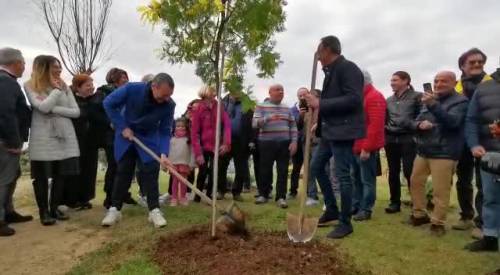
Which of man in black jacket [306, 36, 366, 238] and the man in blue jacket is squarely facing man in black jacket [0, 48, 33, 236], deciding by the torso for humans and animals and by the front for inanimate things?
man in black jacket [306, 36, 366, 238]

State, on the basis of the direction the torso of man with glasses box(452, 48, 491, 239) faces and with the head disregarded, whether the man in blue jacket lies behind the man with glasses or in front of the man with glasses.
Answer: in front

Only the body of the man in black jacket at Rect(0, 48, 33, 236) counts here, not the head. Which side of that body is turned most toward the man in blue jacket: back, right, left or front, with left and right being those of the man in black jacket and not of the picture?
front

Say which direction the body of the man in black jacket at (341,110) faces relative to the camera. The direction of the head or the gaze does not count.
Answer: to the viewer's left

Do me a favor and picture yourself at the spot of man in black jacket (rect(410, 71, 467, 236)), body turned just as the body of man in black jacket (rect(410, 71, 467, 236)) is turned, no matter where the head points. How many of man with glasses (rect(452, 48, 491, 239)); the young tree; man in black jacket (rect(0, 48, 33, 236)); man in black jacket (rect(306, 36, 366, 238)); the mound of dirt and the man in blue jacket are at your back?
1

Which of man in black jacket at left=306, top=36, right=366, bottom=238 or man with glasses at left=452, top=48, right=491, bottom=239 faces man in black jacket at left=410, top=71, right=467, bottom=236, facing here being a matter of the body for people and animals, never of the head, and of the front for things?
the man with glasses

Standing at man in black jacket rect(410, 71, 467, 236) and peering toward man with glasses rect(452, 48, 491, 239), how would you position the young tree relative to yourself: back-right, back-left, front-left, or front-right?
back-left

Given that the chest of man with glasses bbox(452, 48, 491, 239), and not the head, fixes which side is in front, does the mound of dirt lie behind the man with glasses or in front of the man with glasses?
in front

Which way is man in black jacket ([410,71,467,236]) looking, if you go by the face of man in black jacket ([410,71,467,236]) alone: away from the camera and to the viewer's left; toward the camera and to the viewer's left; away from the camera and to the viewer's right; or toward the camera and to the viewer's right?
toward the camera and to the viewer's left

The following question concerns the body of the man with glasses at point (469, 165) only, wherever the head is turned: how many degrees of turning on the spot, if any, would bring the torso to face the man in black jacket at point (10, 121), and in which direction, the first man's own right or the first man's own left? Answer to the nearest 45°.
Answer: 0° — they already face them

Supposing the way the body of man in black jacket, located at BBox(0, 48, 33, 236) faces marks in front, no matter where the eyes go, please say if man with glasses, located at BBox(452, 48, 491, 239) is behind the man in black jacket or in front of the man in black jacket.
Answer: in front

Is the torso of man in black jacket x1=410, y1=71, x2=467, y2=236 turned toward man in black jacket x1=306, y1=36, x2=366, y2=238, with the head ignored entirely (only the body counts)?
yes

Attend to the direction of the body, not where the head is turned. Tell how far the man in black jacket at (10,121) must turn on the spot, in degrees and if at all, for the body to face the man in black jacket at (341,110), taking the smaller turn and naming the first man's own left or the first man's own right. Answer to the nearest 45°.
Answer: approximately 45° to the first man's own right

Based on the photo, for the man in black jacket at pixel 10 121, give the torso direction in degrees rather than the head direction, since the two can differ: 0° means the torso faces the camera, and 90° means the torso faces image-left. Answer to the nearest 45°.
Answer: approximately 270°

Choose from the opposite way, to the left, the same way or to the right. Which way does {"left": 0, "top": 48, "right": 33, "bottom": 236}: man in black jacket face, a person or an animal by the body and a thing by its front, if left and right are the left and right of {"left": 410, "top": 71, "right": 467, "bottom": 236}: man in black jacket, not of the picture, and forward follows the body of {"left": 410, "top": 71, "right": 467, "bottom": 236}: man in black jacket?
the opposite way
